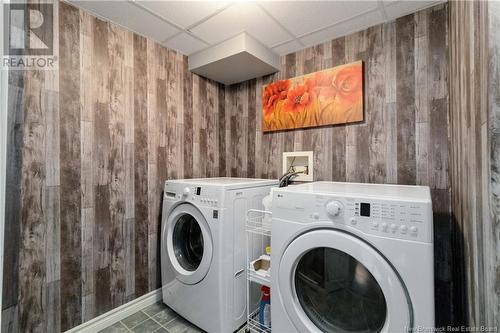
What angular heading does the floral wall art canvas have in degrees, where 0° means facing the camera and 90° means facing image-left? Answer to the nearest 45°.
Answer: approximately 45°

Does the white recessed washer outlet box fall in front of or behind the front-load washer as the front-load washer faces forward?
behind

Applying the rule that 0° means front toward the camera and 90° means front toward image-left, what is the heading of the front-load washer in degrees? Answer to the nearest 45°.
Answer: approximately 45°
